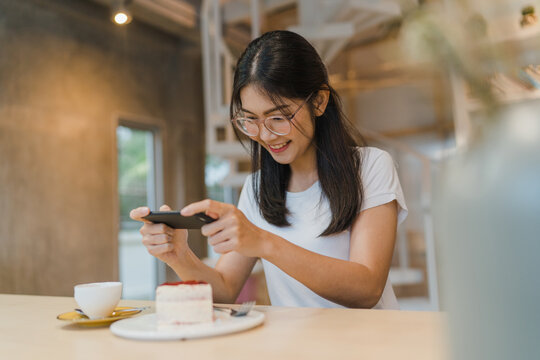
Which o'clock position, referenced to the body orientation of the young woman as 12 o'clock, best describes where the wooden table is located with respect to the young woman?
The wooden table is roughly at 11 o'clock from the young woman.

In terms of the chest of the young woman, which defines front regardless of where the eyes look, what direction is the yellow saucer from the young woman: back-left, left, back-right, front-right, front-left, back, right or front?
front

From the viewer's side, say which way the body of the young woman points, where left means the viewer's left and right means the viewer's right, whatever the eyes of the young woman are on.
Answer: facing the viewer and to the left of the viewer

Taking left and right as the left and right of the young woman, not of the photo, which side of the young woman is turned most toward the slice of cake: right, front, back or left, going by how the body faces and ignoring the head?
front

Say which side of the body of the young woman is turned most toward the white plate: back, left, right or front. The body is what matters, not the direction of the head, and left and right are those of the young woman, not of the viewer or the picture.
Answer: front

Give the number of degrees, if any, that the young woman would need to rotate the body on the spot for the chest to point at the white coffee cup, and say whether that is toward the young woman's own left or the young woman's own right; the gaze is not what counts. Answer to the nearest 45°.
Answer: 0° — they already face it

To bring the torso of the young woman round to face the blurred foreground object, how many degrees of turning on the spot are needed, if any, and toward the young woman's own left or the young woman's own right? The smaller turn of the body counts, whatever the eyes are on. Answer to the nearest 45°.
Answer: approximately 45° to the young woman's own left

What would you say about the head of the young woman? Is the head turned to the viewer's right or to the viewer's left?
to the viewer's left
